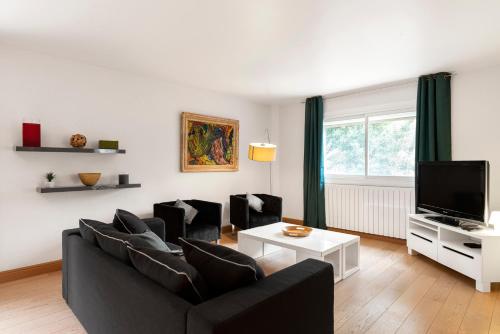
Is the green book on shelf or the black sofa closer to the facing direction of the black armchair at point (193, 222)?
the black sofa

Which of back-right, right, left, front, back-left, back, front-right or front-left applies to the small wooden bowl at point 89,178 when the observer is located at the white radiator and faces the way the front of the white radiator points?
front

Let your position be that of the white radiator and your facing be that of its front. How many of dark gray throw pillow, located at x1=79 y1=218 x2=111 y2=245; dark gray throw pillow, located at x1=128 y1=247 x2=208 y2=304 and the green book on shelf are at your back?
0

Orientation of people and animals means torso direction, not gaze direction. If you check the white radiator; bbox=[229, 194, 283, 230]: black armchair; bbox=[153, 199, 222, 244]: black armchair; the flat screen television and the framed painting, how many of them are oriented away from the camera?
0

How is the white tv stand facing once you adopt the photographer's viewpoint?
facing the viewer and to the left of the viewer

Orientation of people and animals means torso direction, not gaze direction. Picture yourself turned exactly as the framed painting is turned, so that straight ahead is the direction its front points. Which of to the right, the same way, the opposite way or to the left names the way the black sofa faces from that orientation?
to the left

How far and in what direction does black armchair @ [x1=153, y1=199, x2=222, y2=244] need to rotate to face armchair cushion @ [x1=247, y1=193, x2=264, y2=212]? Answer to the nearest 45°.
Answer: approximately 90° to its left

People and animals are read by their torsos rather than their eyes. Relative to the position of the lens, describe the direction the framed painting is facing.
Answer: facing the viewer and to the right of the viewer

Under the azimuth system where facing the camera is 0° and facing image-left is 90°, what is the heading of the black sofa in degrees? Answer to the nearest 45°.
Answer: approximately 225°

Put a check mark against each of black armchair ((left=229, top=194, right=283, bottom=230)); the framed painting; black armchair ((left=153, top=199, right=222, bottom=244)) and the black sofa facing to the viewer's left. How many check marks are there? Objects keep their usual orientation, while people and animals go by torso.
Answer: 0

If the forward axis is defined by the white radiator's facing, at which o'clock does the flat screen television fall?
The flat screen television is roughly at 9 o'clock from the white radiator.

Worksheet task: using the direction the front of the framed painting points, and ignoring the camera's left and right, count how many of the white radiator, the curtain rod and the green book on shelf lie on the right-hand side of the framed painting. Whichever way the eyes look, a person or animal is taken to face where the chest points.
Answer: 1

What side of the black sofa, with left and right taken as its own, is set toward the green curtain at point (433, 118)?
front

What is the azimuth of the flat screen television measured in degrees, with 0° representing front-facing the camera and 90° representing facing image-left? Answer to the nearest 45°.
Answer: approximately 45°

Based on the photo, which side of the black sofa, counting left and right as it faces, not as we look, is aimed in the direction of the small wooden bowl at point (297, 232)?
front

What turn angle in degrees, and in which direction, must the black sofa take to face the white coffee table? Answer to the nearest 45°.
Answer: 0° — it already faces it

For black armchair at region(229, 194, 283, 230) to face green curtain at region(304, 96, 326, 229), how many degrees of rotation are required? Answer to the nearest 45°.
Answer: approximately 90° to its left

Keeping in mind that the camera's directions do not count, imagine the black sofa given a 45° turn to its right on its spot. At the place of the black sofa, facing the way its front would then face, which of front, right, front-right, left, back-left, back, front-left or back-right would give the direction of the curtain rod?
front-left

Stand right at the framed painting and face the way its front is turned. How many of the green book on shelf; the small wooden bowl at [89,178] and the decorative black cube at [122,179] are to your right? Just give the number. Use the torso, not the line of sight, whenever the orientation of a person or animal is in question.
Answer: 3
